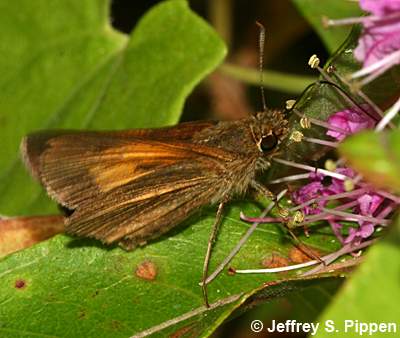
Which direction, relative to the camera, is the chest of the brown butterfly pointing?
to the viewer's right

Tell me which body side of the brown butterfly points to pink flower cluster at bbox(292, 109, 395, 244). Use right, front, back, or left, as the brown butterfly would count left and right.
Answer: front

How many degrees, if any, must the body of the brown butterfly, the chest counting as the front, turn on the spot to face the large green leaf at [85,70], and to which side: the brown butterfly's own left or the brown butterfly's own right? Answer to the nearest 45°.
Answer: approximately 90° to the brown butterfly's own left

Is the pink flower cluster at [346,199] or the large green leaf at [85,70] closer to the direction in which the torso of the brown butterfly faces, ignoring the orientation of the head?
the pink flower cluster

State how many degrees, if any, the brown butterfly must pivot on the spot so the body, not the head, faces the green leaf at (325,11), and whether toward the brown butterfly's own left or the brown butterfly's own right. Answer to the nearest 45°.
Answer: approximately 45° to the brown butterfly's own left
